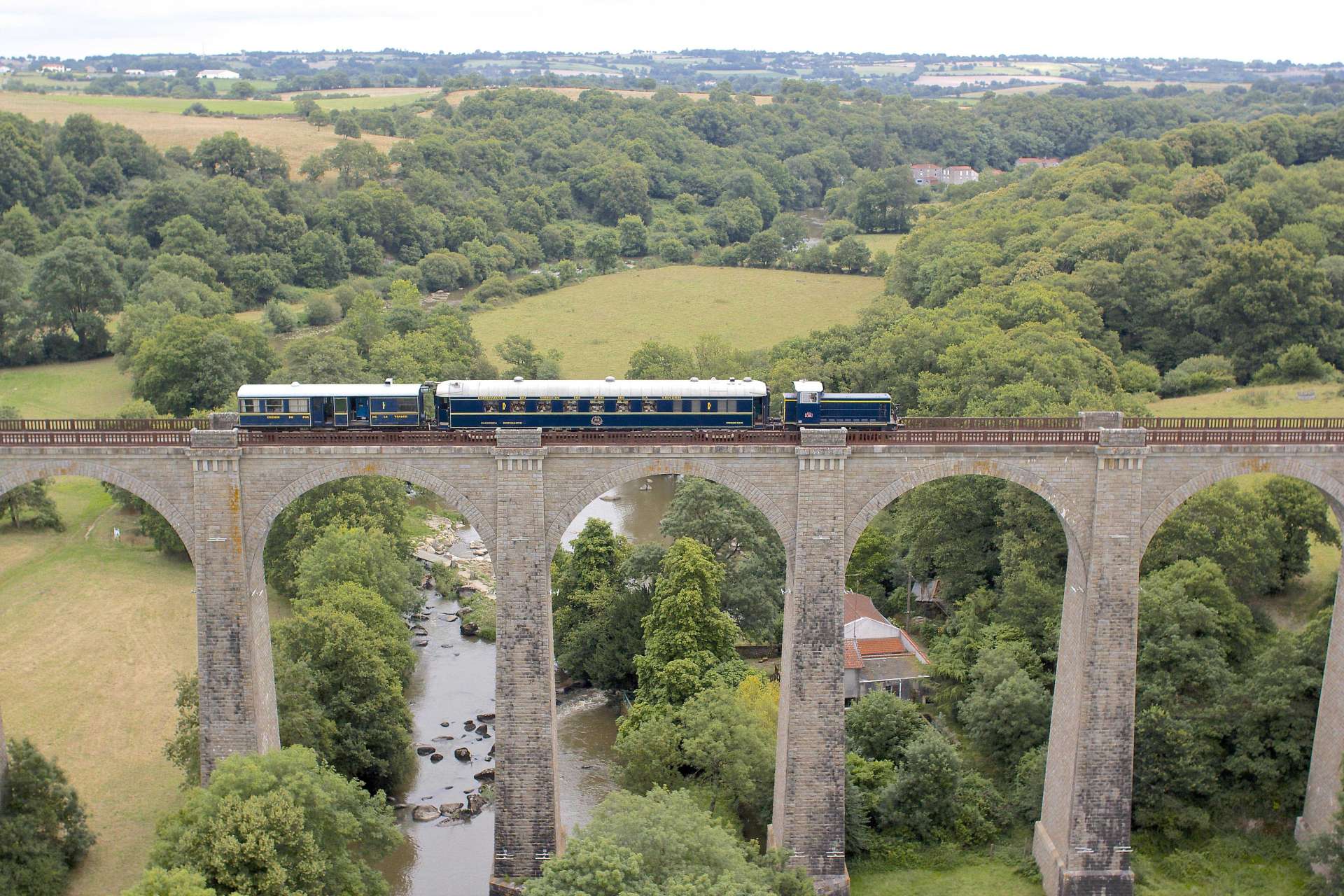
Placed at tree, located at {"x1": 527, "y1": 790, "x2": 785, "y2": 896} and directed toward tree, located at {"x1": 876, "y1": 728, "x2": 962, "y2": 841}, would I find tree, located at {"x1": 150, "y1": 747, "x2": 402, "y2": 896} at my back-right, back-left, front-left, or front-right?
back-left

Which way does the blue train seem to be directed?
to the viewer's right

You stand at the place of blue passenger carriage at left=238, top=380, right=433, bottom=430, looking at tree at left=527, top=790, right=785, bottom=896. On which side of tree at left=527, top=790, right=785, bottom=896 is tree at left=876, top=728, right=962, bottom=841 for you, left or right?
left

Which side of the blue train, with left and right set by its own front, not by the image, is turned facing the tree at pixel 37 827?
back

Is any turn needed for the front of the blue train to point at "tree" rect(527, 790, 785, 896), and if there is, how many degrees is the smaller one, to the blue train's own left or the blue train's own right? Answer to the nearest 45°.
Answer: approximately 90° to the blue train's own right

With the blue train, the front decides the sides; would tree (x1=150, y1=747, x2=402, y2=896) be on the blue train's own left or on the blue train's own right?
on the blue train's own right

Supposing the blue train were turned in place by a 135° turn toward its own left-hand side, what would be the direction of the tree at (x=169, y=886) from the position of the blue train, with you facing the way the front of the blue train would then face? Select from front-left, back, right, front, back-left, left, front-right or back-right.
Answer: left
